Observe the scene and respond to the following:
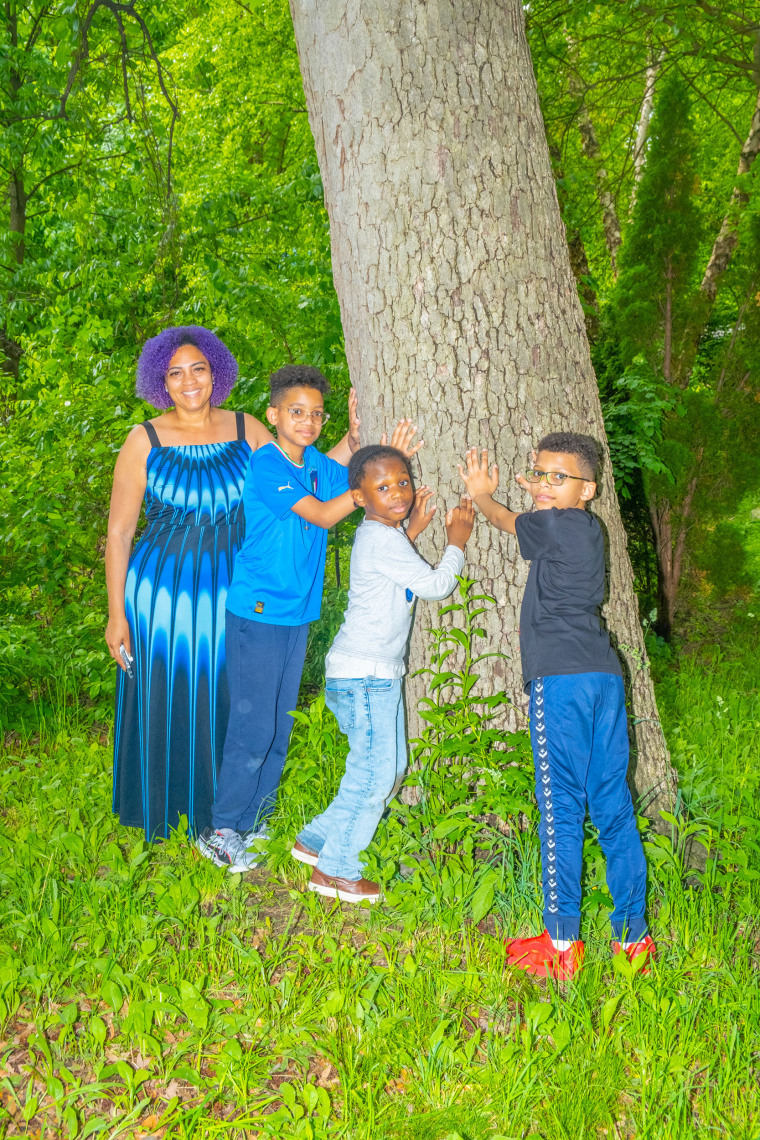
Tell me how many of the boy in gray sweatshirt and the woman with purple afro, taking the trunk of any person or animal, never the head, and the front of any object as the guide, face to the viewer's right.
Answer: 1

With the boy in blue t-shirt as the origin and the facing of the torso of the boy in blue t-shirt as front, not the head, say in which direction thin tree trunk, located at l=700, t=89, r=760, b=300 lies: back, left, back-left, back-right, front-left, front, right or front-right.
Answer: left

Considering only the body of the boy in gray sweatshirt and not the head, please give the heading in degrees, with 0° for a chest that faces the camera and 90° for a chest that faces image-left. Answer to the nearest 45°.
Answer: approximately 270°

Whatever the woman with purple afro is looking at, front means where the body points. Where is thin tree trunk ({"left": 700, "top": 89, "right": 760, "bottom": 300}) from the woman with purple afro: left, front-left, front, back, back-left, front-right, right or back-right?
back-left

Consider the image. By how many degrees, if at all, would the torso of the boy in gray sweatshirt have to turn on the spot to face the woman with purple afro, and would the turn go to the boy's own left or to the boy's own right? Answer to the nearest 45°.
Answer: approximately 135° to the boy's own left

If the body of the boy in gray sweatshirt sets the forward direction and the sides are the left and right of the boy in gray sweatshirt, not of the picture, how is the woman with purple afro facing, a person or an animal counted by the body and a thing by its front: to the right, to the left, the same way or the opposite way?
to the right

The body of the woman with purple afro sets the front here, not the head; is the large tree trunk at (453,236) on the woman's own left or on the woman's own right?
on the woman's own left
